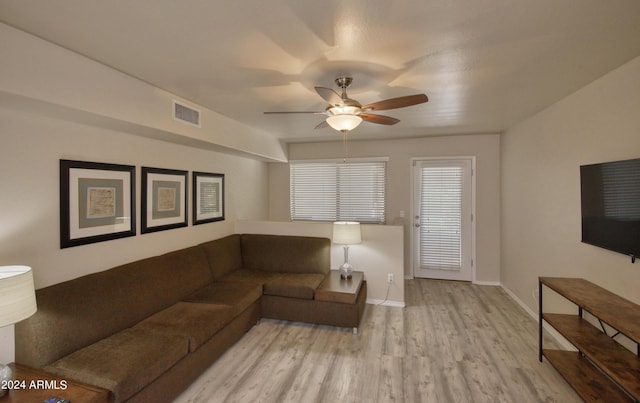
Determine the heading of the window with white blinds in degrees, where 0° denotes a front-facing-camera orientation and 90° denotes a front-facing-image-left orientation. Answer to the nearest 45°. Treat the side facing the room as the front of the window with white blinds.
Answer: approximately 0°

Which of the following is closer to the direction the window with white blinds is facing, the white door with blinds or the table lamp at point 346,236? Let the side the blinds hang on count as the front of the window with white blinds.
the table lamp

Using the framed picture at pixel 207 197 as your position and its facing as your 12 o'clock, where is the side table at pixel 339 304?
The side table is roughly at 12 o'clock from the framed picture.

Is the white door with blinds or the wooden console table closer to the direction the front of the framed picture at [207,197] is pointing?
the wooden console table

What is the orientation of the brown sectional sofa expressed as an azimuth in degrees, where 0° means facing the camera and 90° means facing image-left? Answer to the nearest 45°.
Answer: approximately 315°

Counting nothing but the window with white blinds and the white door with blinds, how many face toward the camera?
2

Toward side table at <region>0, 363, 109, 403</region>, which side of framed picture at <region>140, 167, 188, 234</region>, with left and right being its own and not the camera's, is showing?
right

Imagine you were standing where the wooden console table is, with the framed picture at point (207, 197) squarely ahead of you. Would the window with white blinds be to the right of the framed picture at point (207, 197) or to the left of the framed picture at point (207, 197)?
right

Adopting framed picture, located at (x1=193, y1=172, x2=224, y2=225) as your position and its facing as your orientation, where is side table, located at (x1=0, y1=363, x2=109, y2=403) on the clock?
The side table is roughly at 2 o'clock from the framed picture.

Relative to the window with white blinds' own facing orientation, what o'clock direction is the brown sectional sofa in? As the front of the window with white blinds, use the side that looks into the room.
The brown sectional sofa is roughly at 1 o'clock from the window with white blinds.

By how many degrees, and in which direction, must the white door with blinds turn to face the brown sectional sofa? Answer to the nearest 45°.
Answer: approximately 45° to its right

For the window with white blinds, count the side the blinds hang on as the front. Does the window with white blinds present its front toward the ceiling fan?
yes
